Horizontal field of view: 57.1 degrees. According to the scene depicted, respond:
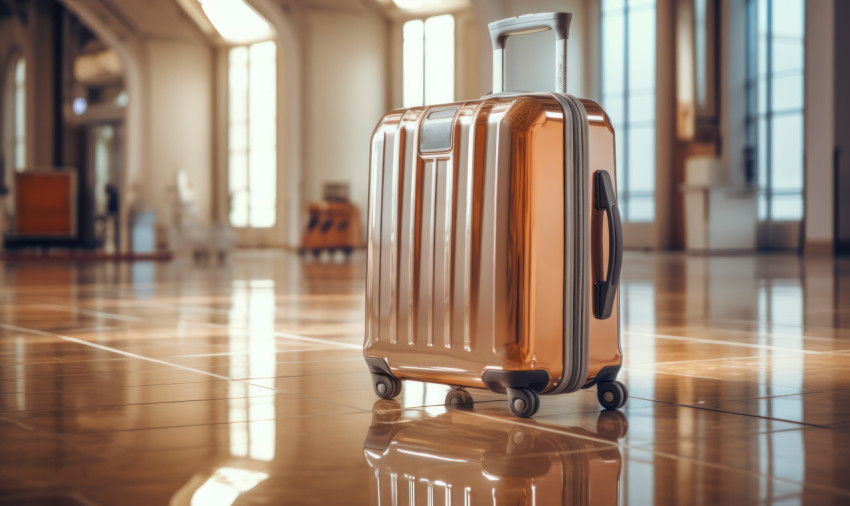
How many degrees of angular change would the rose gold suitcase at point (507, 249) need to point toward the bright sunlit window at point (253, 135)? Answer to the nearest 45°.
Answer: approximately 135° to its right

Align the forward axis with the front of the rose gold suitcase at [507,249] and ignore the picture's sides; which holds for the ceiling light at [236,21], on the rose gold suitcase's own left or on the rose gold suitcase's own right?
on the rose gold suitcase's own right

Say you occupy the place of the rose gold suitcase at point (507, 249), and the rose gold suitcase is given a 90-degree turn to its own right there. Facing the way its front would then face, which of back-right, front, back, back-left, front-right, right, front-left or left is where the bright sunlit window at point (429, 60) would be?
front-right

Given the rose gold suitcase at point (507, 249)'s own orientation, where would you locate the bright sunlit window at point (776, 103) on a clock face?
The bright sunlit window is roughly at 5 o'clock from the rose gold suitcase.

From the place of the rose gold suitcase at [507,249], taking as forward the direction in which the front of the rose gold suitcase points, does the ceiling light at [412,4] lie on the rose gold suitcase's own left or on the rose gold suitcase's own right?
on the rose gold suitcase's own right

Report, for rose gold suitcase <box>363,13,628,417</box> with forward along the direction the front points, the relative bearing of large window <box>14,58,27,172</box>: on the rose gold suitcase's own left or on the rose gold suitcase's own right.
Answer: on the rose gold suitcase's own right

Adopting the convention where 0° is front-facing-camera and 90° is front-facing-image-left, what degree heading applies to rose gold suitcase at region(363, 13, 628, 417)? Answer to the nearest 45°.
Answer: approximately 45°

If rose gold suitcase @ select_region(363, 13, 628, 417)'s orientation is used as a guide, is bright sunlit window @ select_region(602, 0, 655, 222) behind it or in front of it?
behind
